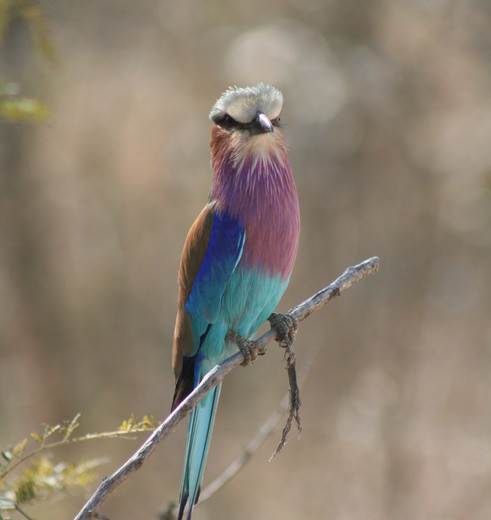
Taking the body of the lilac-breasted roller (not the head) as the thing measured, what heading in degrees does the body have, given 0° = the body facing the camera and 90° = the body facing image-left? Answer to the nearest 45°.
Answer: approximately 315°

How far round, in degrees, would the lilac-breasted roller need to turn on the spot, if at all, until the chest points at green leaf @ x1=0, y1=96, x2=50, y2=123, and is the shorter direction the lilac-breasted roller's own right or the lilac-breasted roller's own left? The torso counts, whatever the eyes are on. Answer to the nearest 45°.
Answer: approximately 180°
